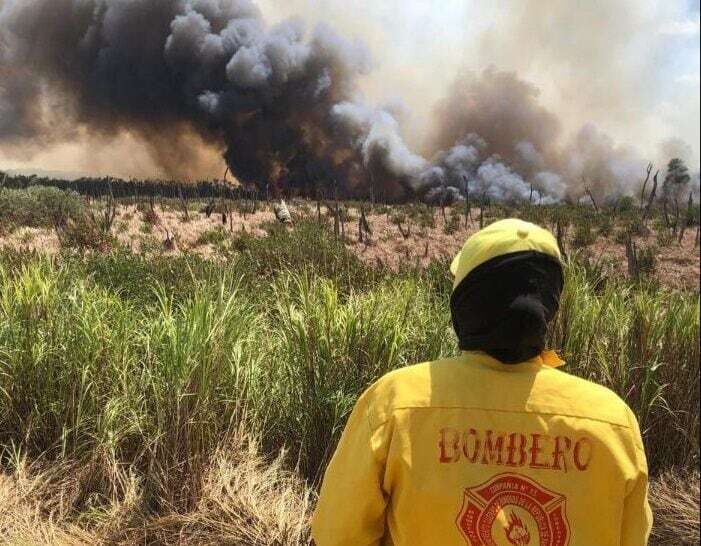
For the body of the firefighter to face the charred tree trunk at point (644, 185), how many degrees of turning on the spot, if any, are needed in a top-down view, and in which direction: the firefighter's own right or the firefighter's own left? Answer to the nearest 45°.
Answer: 0° — they already face it

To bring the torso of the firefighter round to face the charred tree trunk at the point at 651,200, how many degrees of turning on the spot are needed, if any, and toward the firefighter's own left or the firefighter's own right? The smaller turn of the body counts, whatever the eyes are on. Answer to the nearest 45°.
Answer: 0° — they already face it

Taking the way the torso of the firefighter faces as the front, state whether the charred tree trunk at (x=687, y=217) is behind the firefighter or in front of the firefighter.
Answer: in front

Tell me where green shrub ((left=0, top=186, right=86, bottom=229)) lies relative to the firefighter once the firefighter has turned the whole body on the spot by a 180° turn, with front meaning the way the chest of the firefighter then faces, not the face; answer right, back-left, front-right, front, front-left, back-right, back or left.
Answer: back-right

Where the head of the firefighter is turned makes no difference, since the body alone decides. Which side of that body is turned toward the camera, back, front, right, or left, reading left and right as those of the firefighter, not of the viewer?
back
